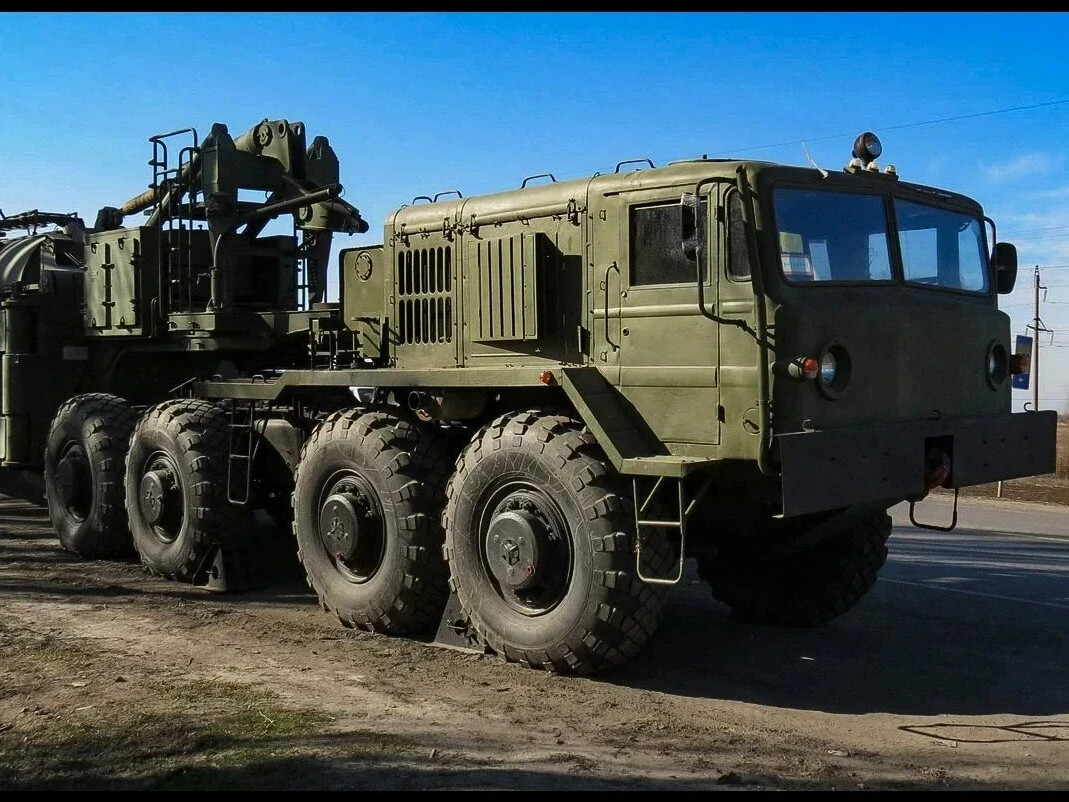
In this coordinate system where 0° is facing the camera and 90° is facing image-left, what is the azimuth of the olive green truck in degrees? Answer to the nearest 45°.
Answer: approximately 315°
